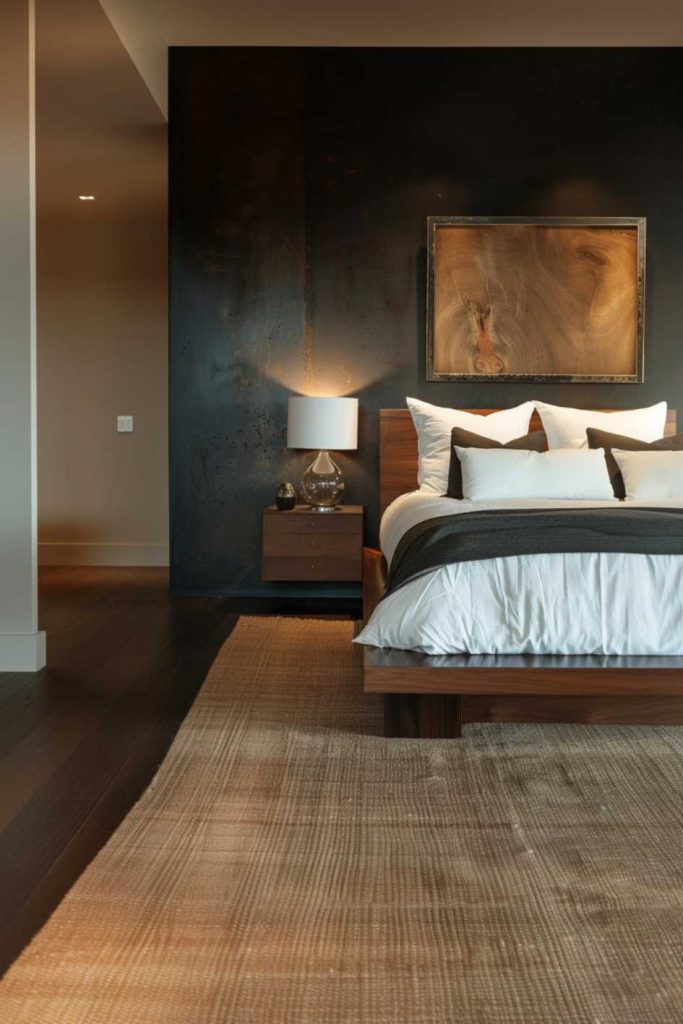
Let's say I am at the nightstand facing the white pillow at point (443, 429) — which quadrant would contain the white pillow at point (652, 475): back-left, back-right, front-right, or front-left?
front-right

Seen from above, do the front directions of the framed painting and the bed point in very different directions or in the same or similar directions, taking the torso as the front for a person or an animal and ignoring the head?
same or similar directions

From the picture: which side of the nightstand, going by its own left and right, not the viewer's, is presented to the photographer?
front

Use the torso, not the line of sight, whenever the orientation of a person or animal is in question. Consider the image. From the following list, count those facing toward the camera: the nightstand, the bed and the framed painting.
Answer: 3

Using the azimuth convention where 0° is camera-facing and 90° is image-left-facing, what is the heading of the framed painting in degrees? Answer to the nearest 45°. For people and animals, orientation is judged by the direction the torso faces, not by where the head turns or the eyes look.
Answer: approximately 0°

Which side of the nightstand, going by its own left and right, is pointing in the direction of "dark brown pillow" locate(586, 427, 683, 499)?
left

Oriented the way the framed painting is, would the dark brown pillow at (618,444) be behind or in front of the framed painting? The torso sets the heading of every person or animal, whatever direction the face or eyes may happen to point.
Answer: in front

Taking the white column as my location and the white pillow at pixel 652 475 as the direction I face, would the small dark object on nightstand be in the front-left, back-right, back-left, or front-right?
front-left

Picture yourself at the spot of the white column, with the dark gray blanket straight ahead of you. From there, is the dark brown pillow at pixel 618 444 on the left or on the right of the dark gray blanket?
left

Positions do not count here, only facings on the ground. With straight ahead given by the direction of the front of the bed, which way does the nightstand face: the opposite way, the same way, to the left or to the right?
the same way

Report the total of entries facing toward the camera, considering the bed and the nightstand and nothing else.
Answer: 2

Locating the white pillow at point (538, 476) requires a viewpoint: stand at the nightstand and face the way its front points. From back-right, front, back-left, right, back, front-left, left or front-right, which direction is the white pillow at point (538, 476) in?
front-left

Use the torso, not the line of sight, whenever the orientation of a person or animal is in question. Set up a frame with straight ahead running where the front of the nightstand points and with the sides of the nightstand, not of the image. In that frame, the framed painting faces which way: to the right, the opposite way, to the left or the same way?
the same way
